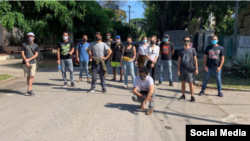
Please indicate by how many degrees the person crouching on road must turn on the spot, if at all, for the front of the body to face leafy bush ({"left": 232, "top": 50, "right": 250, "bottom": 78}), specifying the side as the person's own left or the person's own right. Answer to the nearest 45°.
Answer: approximately 135° to the person's own left

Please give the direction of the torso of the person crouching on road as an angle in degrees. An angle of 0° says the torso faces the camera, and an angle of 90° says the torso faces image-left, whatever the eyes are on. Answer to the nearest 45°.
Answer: approximately 0°

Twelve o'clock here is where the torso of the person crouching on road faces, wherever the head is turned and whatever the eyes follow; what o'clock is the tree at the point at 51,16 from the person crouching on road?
The tree is roughly at 5 o'clock from the person crouching on road.

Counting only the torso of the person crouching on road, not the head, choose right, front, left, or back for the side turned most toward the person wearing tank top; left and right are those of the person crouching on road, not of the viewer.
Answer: back

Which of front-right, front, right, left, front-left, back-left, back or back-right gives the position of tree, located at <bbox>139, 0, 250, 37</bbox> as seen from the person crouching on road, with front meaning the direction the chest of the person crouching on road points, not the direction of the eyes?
back
